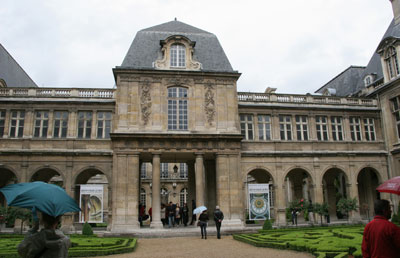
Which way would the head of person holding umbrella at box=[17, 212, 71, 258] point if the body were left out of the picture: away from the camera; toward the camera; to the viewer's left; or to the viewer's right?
away from the camera

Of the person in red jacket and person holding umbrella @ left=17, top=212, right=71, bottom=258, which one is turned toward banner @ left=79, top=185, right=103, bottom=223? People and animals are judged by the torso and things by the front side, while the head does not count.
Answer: the person holding umbrella

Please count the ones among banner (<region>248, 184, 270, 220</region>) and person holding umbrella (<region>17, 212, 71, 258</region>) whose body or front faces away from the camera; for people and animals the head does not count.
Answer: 1

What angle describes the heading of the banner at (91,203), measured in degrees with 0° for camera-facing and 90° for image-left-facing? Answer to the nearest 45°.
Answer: approximately 0°

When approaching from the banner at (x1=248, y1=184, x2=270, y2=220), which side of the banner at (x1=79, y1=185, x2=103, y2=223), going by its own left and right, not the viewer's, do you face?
left

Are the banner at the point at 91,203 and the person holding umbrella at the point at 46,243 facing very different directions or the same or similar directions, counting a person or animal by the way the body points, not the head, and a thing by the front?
very different directions

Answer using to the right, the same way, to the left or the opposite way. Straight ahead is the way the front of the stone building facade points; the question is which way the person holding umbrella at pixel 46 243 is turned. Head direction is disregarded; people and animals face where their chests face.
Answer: the opposite way

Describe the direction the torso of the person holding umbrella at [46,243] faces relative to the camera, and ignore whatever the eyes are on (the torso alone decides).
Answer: away from the camera

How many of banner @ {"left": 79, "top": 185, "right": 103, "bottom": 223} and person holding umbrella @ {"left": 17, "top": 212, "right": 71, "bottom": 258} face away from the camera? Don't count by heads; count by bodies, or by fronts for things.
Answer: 1
